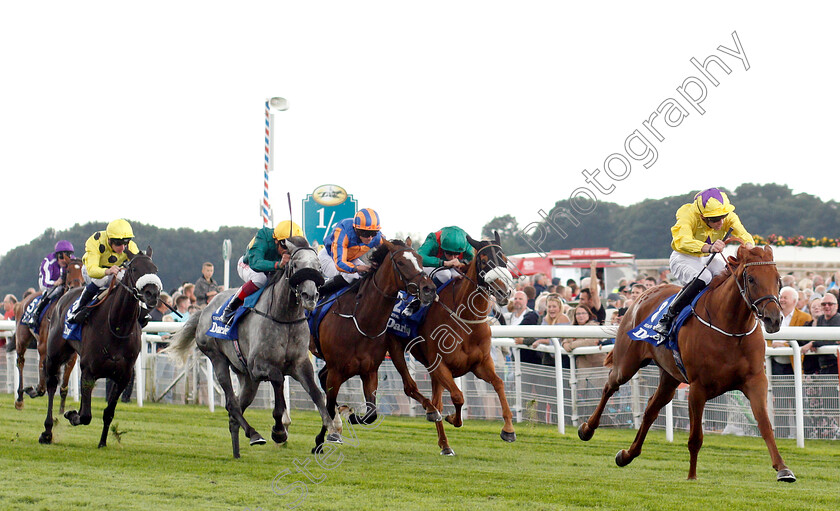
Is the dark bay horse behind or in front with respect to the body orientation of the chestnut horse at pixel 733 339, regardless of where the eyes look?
behind

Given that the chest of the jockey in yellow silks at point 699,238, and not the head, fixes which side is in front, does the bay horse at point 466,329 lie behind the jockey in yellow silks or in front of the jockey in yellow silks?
behind

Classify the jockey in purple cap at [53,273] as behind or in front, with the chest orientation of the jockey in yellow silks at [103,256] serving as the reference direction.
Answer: behind

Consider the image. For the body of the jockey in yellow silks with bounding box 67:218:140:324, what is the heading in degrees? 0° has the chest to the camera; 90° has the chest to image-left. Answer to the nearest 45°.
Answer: approximately 315°

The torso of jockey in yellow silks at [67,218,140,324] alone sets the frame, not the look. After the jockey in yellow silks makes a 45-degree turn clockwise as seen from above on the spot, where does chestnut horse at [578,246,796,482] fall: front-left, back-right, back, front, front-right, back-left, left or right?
front-left

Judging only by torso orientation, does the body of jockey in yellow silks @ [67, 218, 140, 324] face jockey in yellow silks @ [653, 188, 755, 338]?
yes

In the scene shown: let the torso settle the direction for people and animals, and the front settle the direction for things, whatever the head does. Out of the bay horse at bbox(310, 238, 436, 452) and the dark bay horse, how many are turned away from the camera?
0

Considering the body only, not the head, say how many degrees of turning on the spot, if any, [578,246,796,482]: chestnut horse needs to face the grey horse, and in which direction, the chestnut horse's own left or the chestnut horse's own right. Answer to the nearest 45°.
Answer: approximately 135° to the chestnut horse's own right

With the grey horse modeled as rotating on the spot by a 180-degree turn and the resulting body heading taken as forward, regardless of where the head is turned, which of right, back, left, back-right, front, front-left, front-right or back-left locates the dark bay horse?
front

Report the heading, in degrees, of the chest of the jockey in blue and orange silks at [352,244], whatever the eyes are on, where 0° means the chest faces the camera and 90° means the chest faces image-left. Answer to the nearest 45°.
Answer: approximately 315°

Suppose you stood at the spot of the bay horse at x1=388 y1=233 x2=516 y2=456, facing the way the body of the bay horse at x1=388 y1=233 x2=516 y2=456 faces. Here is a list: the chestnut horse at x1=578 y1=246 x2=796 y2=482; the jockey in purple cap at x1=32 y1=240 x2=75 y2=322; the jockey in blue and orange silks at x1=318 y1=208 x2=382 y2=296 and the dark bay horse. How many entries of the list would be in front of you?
1

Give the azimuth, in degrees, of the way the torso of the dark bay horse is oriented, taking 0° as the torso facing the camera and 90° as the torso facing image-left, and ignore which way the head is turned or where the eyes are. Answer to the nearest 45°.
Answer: approximately 315°

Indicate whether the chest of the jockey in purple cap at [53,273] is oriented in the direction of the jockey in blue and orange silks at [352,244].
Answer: yes

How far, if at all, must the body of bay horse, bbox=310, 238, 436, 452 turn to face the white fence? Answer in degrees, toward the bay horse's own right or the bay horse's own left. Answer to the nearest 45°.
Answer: approximately 90° to the bay horse's own left

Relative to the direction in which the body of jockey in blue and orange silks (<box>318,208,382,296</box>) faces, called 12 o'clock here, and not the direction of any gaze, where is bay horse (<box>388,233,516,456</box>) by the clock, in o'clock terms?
The bay horse is roughly at 11 o'clock from the jockey in blue and orange silks.

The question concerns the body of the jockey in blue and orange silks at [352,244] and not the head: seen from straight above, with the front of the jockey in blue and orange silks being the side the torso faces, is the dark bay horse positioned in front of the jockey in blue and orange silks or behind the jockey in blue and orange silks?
behind
